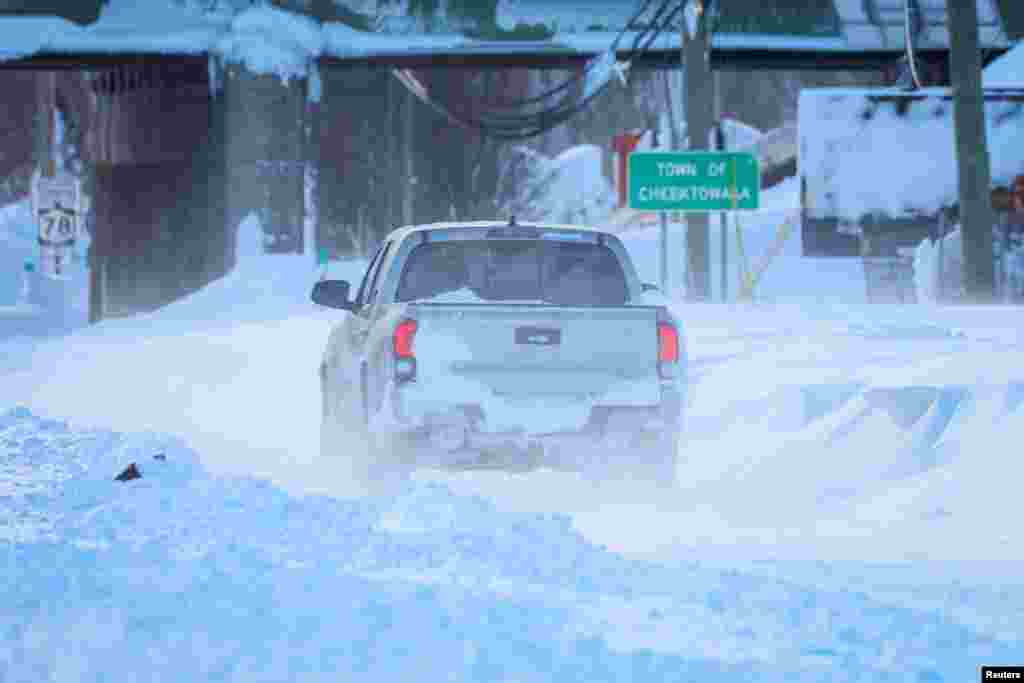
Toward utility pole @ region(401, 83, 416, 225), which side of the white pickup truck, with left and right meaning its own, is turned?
front

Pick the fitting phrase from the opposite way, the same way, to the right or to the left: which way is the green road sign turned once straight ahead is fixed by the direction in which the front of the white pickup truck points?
the opposite way

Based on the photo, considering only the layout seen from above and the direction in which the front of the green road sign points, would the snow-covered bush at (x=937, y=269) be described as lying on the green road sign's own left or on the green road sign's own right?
on the green road sign's own left

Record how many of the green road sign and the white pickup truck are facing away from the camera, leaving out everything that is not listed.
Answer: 1

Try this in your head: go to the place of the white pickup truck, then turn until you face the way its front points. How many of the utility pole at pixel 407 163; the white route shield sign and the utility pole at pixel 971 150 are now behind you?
0

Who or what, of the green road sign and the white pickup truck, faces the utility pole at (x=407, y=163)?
the white pickup truck

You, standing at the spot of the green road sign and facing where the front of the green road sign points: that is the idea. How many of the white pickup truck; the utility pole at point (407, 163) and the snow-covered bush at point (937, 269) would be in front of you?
1

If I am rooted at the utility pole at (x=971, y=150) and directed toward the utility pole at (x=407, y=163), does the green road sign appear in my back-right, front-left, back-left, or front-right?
front-left

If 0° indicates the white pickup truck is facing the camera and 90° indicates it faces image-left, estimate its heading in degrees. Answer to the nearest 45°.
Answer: approximately 180°

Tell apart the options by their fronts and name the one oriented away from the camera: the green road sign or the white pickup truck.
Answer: the white pickup truck

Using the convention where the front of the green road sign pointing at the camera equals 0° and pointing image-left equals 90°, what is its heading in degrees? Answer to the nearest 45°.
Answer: approximately 0°

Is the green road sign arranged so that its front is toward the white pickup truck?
yes

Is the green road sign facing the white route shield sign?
no

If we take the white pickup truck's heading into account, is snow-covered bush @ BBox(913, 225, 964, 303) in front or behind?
in front

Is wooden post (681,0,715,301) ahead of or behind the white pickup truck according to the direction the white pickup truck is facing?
ahead

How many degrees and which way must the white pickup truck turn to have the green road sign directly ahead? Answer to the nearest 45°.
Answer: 0° — it already faces it

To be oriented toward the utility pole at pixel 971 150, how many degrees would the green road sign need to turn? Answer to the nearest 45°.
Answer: approximately 45° to its left
